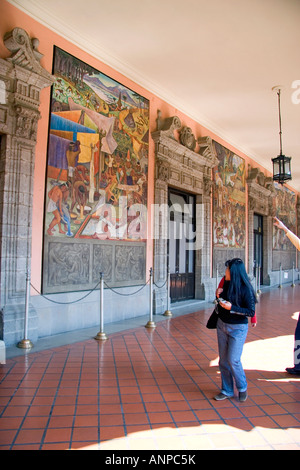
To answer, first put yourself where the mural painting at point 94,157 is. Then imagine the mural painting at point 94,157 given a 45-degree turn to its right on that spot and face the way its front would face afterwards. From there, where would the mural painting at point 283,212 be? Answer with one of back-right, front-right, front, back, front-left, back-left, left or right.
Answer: back-left

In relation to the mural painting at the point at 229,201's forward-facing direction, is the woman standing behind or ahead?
ahead

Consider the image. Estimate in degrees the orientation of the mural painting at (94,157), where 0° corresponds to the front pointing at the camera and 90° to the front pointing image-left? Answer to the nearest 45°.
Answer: approximately 315°

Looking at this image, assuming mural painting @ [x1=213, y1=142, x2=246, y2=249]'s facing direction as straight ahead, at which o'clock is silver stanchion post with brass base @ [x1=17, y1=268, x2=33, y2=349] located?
The silver stanchion post with brass base is roughly at 2 o'clock from the mural painting.

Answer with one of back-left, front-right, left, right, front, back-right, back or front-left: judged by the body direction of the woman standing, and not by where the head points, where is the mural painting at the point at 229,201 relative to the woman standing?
back-right

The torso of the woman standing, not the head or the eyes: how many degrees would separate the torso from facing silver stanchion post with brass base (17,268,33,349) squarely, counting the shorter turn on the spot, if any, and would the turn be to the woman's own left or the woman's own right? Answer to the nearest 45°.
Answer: approximately 45° to the woman's own right

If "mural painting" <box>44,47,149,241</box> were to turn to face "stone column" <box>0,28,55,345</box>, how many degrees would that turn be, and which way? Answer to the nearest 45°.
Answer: approximately 90° to its right

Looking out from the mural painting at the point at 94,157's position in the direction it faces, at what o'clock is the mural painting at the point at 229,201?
the mural painting at the point at 229,201 is roughly at 9 o'clock from the mural painting at the point at 94,157.

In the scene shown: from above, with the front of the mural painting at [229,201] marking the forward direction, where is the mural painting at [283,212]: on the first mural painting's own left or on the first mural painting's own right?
on the first mural painting's own left

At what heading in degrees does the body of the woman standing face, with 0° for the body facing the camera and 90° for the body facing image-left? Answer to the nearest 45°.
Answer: approximately 45°

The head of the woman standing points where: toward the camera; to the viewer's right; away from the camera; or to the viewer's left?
to the viewer's left

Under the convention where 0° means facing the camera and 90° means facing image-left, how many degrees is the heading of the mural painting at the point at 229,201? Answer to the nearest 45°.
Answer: approximately 315°
